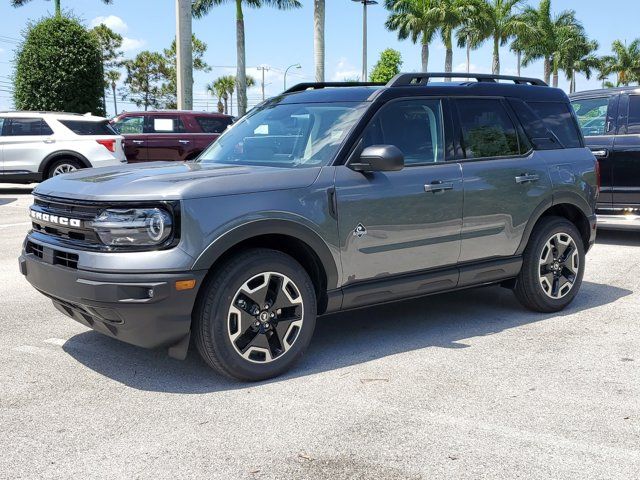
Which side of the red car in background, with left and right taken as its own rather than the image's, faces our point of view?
left

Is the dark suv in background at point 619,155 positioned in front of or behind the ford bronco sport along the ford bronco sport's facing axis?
behind

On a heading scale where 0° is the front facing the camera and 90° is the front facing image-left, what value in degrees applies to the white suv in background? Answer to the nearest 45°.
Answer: approximately 90°

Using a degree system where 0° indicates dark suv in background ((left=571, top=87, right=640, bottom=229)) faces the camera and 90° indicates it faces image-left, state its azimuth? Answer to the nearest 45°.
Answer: approximately 90°

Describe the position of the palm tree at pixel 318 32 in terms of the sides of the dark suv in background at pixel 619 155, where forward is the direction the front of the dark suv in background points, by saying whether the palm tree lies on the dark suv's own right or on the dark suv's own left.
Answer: on the dark suv's own right

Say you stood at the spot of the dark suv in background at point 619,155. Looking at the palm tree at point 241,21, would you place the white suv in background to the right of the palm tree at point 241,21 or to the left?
left

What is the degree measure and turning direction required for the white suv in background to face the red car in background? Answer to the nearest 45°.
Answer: approximately 180°

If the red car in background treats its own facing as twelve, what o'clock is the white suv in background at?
The white suv in background is roughly at 11 o'clock from the red car in background.

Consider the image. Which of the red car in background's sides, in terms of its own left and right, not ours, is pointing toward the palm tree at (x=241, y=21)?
right
